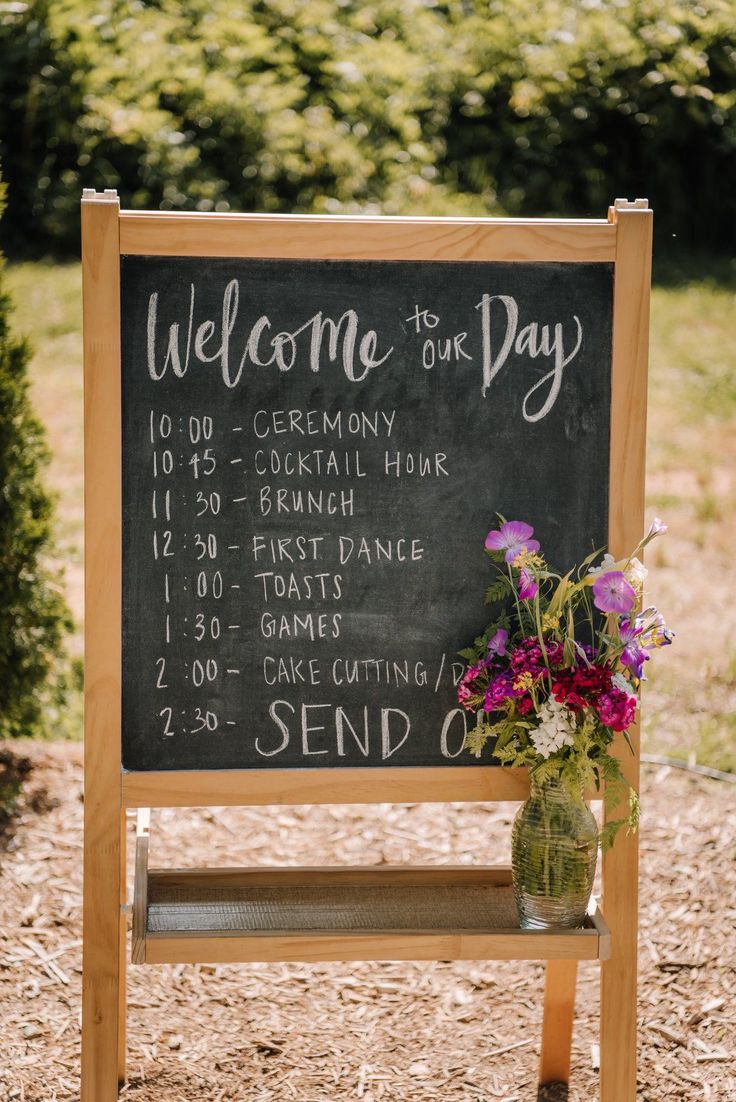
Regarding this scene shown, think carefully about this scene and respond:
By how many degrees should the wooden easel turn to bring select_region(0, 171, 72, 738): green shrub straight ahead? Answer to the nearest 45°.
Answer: approximately 135° to its right

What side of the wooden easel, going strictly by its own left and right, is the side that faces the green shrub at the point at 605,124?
back

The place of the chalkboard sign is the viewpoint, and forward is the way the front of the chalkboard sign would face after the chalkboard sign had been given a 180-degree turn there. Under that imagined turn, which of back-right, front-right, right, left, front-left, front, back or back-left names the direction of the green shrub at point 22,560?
front-left

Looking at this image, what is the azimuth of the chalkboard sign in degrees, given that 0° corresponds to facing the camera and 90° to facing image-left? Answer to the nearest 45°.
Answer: approximately 0°

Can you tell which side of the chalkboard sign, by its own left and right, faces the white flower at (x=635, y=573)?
left

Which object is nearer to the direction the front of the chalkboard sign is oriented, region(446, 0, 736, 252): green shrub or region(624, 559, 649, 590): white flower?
the white flower

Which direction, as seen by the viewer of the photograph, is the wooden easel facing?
facing the viewer
